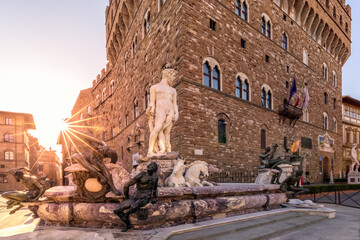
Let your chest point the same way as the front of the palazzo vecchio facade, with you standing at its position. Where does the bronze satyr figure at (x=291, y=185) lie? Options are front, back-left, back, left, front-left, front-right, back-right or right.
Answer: front-right

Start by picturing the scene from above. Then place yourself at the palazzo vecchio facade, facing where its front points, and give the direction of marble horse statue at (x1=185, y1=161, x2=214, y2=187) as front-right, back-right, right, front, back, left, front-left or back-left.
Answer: front-right

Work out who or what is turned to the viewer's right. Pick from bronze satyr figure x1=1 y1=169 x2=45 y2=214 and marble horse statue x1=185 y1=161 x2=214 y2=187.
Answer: the marble horse statue

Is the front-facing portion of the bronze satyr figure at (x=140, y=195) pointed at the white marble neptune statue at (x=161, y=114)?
no

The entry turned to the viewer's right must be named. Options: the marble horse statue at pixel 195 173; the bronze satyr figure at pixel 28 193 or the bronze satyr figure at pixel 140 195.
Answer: the marble horse statue

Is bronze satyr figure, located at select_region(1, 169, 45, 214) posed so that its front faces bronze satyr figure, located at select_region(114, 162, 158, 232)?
no

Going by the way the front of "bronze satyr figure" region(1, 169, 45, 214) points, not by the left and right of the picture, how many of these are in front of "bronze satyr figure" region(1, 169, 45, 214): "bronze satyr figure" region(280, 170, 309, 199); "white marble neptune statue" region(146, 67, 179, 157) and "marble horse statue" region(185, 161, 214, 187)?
0

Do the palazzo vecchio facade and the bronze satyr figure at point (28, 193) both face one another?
no

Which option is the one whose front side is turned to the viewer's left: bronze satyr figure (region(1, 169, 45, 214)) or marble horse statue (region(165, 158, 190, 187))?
the bronze satyr figure

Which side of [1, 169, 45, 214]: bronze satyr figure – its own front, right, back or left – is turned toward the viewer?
left

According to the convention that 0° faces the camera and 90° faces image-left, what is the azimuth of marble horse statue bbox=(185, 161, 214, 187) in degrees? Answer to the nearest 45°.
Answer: approximately 270°

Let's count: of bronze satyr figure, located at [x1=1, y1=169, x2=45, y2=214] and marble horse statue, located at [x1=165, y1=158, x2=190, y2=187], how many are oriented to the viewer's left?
1
